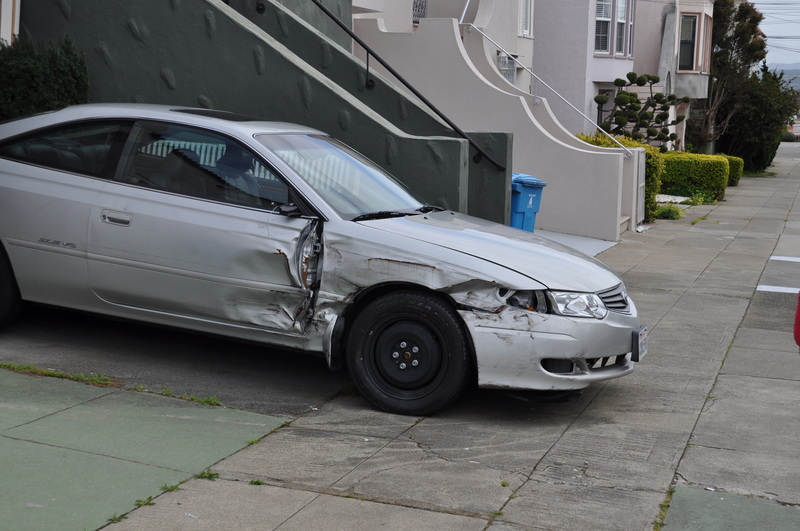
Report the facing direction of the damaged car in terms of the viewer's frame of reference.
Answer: facing the viewer and to the right of the viewer

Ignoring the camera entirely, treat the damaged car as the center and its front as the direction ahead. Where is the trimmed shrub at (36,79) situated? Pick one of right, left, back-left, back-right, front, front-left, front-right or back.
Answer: back
